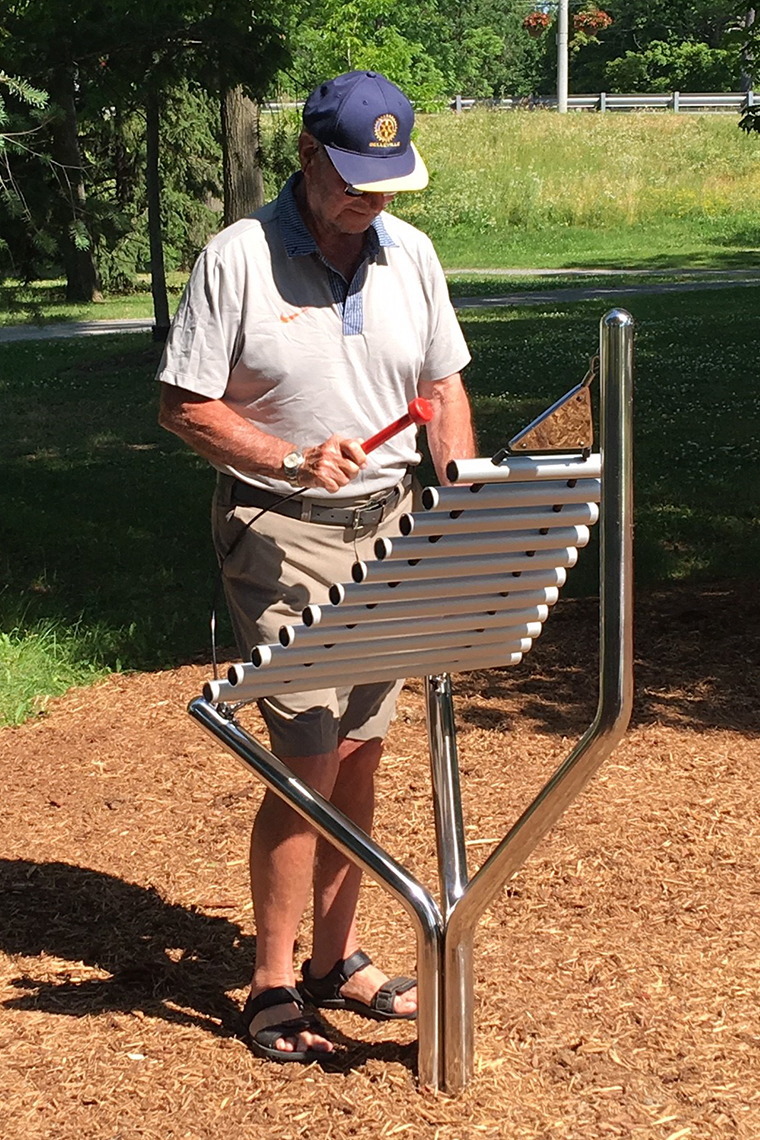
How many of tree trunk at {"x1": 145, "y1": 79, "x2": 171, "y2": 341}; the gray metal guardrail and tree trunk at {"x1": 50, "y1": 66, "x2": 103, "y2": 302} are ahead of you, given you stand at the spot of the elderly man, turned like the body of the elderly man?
0

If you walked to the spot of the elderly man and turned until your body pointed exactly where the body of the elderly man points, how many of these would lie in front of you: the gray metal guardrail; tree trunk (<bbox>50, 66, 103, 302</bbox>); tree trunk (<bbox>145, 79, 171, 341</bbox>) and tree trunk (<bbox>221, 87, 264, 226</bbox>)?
0

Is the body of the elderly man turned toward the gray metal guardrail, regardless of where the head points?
no

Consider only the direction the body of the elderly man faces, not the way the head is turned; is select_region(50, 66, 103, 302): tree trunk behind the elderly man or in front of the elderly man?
behind

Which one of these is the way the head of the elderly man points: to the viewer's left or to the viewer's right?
to the viewer's right

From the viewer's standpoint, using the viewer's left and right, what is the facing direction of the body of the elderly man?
facing the viewer and to the right of the viewer

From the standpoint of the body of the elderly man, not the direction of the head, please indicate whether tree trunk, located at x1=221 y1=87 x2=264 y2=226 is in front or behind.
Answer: behind
